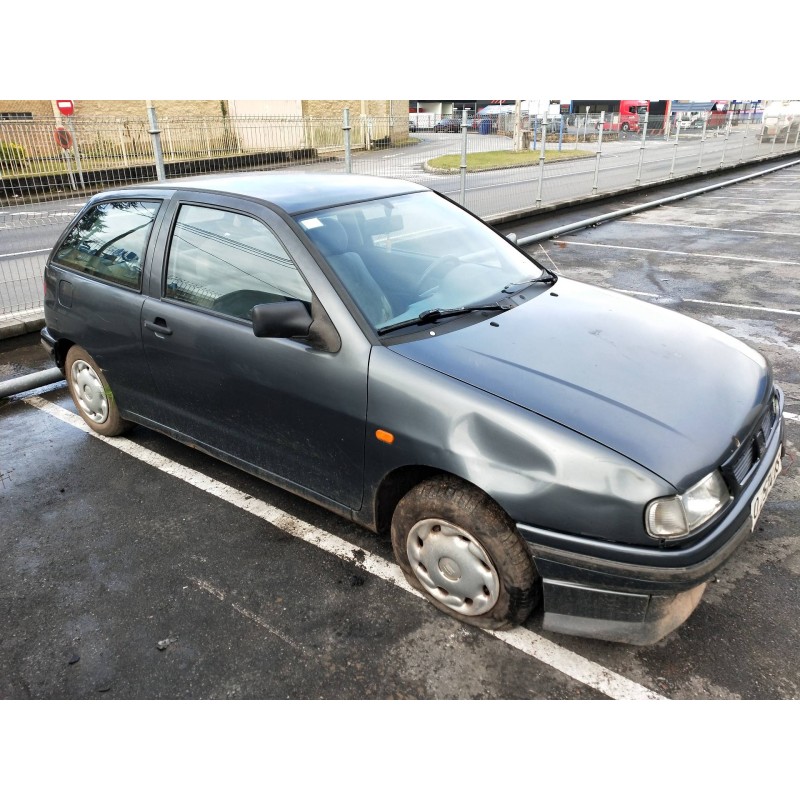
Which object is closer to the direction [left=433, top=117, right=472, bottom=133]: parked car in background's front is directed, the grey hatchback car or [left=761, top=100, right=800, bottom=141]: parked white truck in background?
the grey hatchback car

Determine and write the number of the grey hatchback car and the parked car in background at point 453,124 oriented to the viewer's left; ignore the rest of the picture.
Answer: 1

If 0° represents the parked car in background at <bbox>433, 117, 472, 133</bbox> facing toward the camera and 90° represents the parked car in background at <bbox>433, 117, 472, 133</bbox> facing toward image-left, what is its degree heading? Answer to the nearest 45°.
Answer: approximately 90°

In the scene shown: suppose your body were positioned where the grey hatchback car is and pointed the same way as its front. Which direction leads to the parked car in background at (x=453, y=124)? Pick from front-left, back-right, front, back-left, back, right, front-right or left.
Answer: back-left

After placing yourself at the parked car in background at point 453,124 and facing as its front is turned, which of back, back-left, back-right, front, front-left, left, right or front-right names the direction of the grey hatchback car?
left

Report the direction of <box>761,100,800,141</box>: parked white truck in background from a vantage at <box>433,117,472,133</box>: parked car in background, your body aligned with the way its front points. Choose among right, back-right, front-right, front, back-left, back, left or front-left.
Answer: back-right

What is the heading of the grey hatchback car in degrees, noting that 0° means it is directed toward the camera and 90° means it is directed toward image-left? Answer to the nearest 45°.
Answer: approximately 315°
